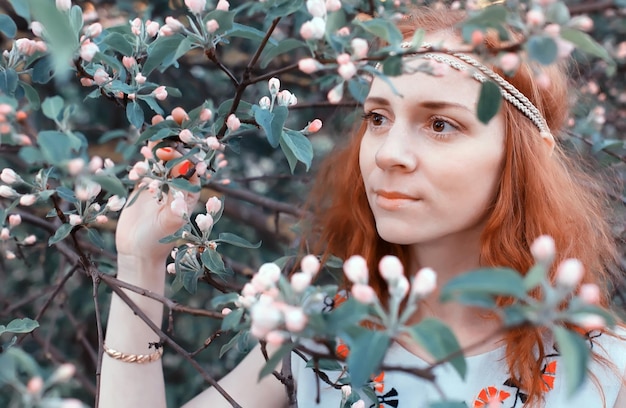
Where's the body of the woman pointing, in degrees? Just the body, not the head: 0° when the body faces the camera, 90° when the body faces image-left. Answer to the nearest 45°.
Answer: approximately 45°
